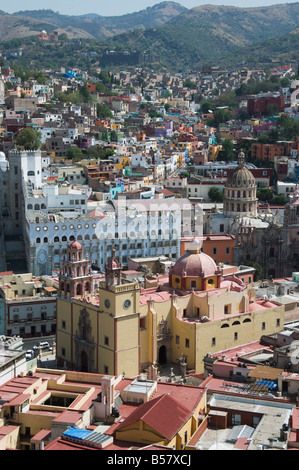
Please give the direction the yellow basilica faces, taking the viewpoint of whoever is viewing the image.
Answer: facing the viewer and to the left of the viewer

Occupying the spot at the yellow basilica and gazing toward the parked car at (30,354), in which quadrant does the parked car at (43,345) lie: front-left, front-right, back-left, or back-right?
front-right

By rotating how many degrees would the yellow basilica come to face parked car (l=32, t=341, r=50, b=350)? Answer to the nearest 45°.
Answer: approximately 90° to its right

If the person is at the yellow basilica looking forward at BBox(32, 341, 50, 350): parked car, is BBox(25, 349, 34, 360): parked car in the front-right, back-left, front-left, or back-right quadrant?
front-left

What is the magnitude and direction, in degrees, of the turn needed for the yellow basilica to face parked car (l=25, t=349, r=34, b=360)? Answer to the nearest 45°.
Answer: approximately 45° to its right
